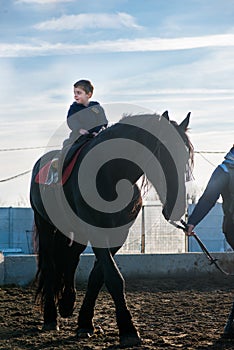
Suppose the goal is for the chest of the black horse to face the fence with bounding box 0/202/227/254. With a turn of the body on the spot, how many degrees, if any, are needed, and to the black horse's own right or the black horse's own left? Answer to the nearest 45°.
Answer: approximately 135° to the black horse's own left

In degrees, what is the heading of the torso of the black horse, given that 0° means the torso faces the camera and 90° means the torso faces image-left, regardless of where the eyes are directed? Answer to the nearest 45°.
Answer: approximately 315°
